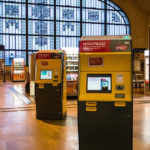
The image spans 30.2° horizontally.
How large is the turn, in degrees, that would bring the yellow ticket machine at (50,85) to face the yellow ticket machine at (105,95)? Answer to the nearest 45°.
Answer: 0° — it already faces it

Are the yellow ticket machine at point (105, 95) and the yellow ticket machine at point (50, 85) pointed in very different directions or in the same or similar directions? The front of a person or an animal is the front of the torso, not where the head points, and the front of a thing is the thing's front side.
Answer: same or similar directions

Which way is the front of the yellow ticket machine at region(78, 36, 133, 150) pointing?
toward the camera

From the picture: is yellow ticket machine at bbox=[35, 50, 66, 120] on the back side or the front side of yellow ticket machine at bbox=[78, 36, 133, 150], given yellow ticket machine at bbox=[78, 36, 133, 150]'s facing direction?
on the back side

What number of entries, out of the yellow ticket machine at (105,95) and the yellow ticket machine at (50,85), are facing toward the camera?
2

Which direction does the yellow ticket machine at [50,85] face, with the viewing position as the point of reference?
facing the viewer
